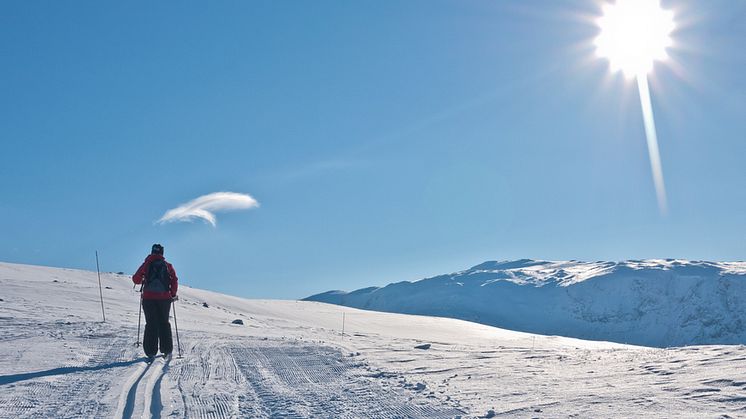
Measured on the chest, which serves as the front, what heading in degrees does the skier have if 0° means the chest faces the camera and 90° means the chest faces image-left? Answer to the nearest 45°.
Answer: approximately 180°
